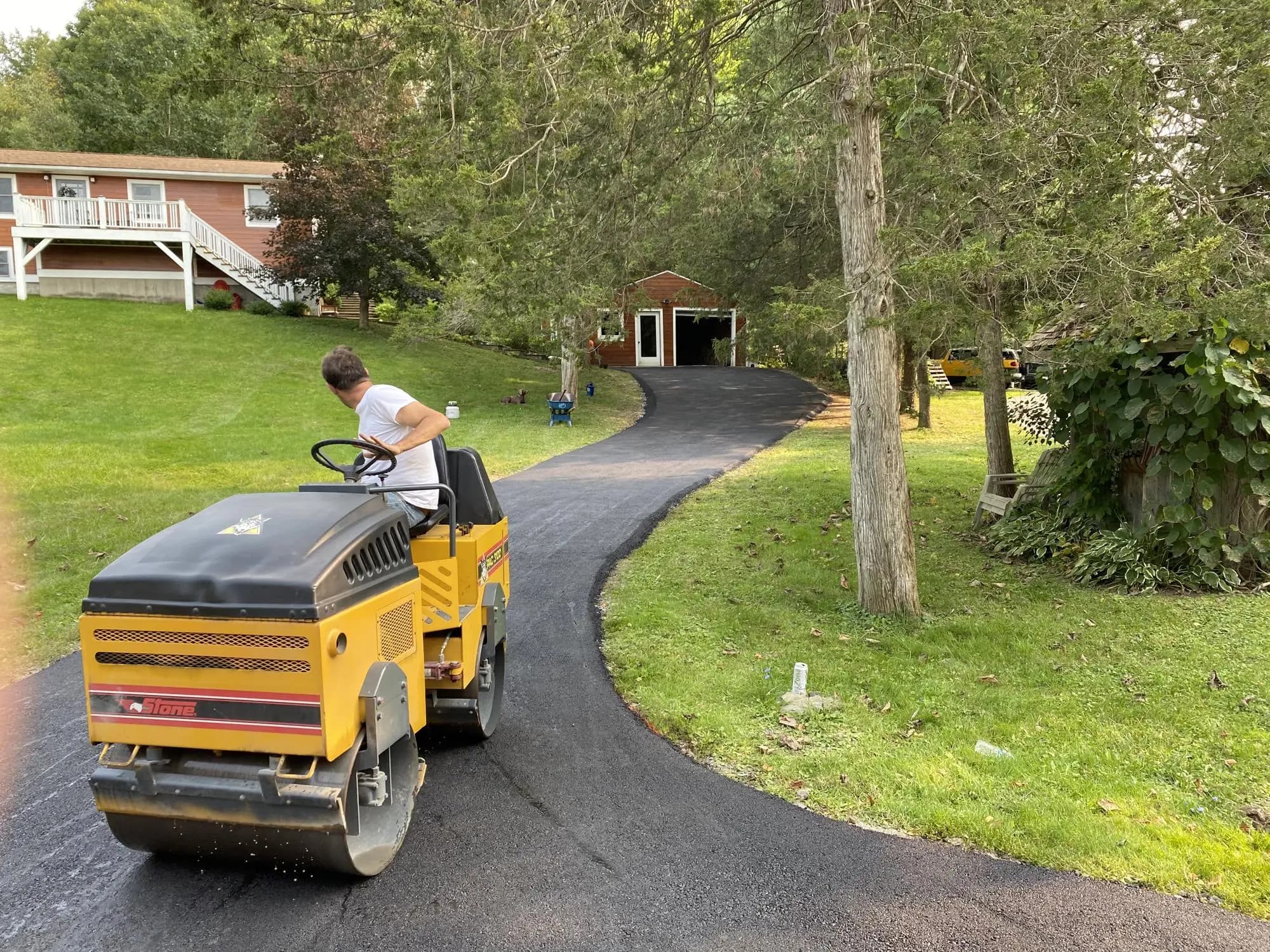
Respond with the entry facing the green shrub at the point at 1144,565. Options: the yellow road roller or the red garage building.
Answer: the red garage building

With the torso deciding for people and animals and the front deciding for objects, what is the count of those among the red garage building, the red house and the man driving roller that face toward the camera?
2

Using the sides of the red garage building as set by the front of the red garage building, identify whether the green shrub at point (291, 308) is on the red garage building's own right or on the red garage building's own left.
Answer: on the red garage building's own right

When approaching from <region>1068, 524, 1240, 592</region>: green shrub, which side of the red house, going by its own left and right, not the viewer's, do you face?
front

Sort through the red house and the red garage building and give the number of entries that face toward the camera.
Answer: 2

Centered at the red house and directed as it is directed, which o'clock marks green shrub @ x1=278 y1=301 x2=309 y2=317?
The green shrub is roughly at 10 o'clock from the red house.

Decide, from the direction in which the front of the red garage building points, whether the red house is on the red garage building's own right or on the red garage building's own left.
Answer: on the red garage building's own right

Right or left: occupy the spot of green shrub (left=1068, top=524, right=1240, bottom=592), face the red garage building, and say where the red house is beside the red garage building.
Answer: left

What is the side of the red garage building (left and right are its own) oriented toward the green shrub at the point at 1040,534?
front

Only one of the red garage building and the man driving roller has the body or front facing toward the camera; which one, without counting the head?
the red garage building

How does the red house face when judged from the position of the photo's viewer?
facing the viewer
